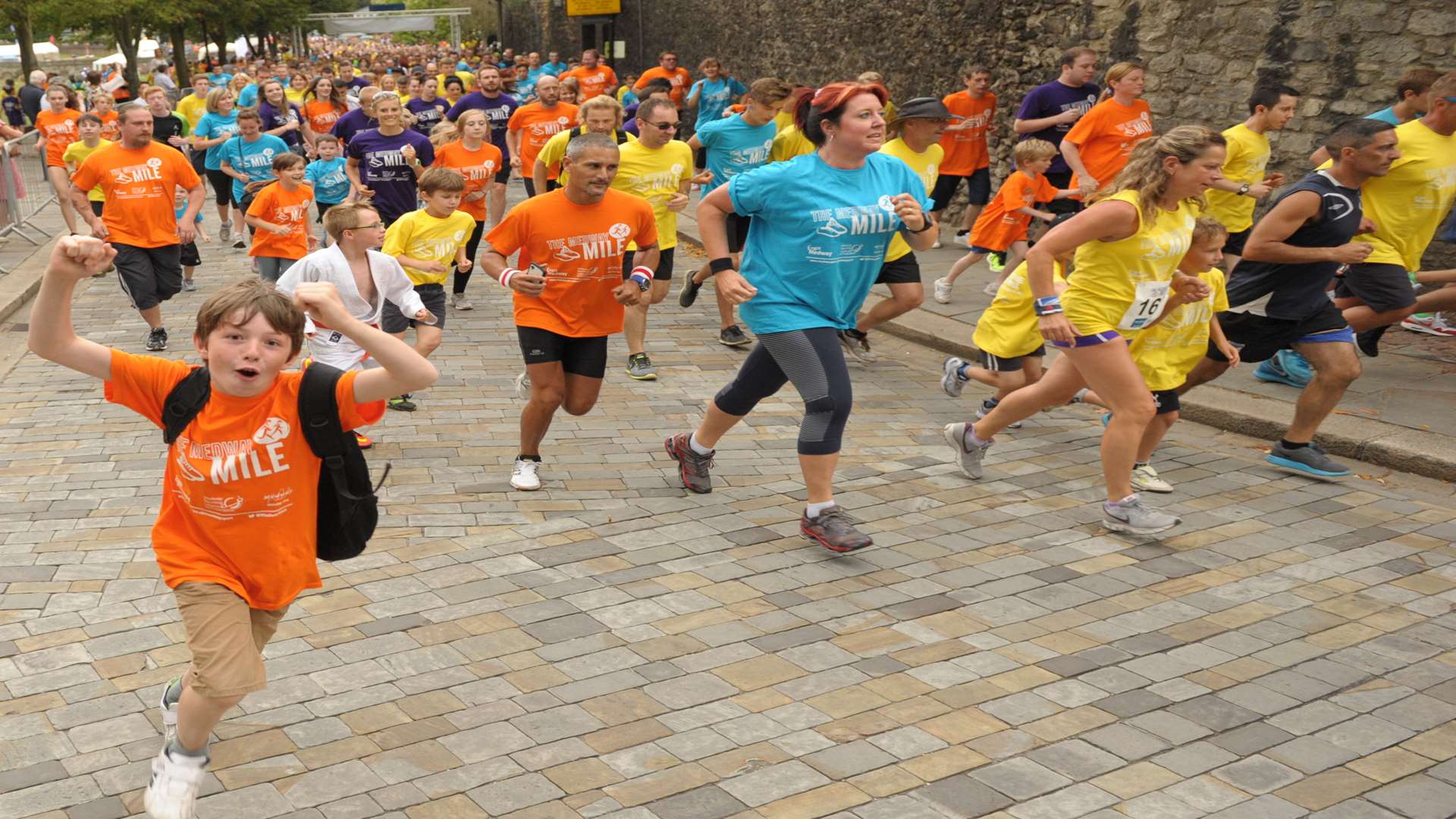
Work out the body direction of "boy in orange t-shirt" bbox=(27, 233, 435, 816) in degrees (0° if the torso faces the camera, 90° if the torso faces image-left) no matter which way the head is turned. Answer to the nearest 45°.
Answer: approximately 0°

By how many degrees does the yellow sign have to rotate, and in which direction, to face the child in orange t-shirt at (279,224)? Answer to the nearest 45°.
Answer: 0° — it already faces them

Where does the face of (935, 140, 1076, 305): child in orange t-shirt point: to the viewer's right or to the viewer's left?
to the viewer's right

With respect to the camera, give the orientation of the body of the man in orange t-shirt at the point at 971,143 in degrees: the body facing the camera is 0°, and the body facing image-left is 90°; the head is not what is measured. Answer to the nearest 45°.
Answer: approximately 315°

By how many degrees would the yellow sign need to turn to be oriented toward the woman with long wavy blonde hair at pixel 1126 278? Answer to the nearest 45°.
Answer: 0° — it already faces them

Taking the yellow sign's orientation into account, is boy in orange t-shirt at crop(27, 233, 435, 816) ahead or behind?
ahead

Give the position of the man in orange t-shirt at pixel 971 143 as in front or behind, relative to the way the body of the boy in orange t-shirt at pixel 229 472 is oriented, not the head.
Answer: behind

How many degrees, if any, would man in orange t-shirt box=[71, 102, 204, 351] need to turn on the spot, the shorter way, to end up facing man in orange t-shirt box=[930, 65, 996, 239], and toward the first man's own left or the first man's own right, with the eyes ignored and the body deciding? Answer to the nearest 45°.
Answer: approximately 90° to the first man's own left

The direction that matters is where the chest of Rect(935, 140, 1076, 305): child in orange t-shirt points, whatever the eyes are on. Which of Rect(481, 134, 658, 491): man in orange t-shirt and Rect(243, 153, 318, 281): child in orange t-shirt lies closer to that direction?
the man in orange t-shirt
